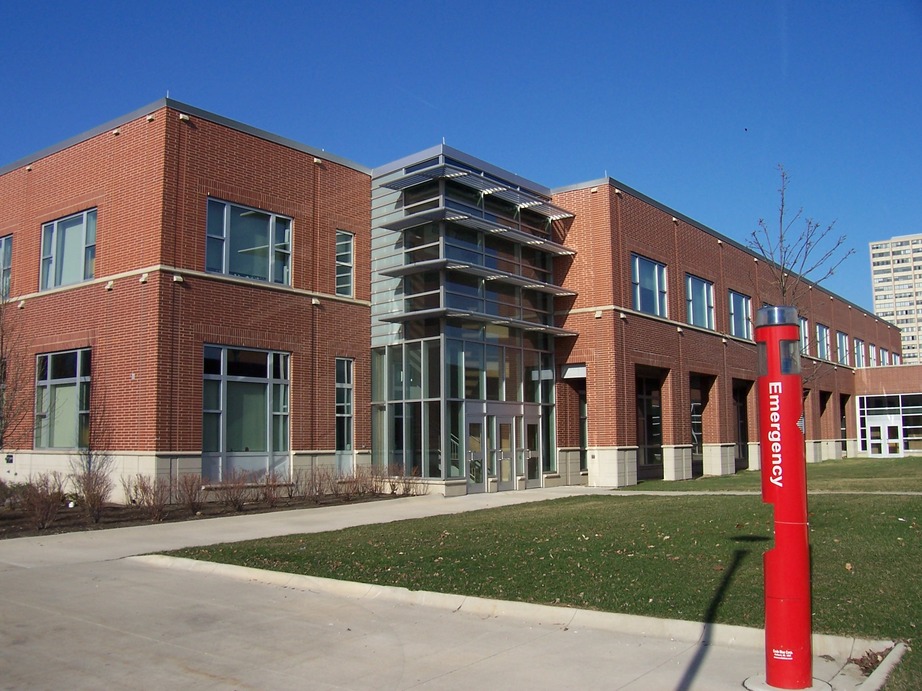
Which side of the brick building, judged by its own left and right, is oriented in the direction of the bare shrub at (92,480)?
right

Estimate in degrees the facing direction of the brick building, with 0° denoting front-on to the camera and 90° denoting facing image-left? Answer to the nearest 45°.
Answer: approximately 315°

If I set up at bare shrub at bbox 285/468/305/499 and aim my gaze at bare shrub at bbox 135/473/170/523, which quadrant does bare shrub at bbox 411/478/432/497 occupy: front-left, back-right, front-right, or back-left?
back-left
